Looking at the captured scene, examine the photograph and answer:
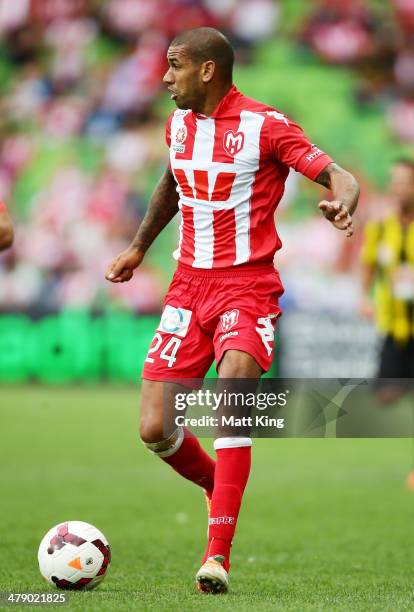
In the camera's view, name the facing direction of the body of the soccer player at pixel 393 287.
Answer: toward the camera

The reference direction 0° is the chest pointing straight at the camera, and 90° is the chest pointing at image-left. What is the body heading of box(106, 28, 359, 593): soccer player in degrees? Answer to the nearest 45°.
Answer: approximately 45°

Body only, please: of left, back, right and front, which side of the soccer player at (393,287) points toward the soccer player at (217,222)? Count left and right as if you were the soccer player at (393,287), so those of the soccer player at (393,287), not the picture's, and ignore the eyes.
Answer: front

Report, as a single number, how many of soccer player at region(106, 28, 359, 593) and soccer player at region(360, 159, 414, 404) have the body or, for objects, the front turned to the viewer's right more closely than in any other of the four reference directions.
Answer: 0

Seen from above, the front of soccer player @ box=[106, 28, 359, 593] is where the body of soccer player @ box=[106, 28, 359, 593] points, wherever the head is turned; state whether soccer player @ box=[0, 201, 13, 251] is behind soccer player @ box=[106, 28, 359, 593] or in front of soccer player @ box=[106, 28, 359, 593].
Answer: behind

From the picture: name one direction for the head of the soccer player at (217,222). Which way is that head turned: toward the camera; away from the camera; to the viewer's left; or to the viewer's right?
to the viewer's left

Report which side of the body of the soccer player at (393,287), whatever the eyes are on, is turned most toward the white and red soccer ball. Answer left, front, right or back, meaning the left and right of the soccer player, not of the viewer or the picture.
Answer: front
